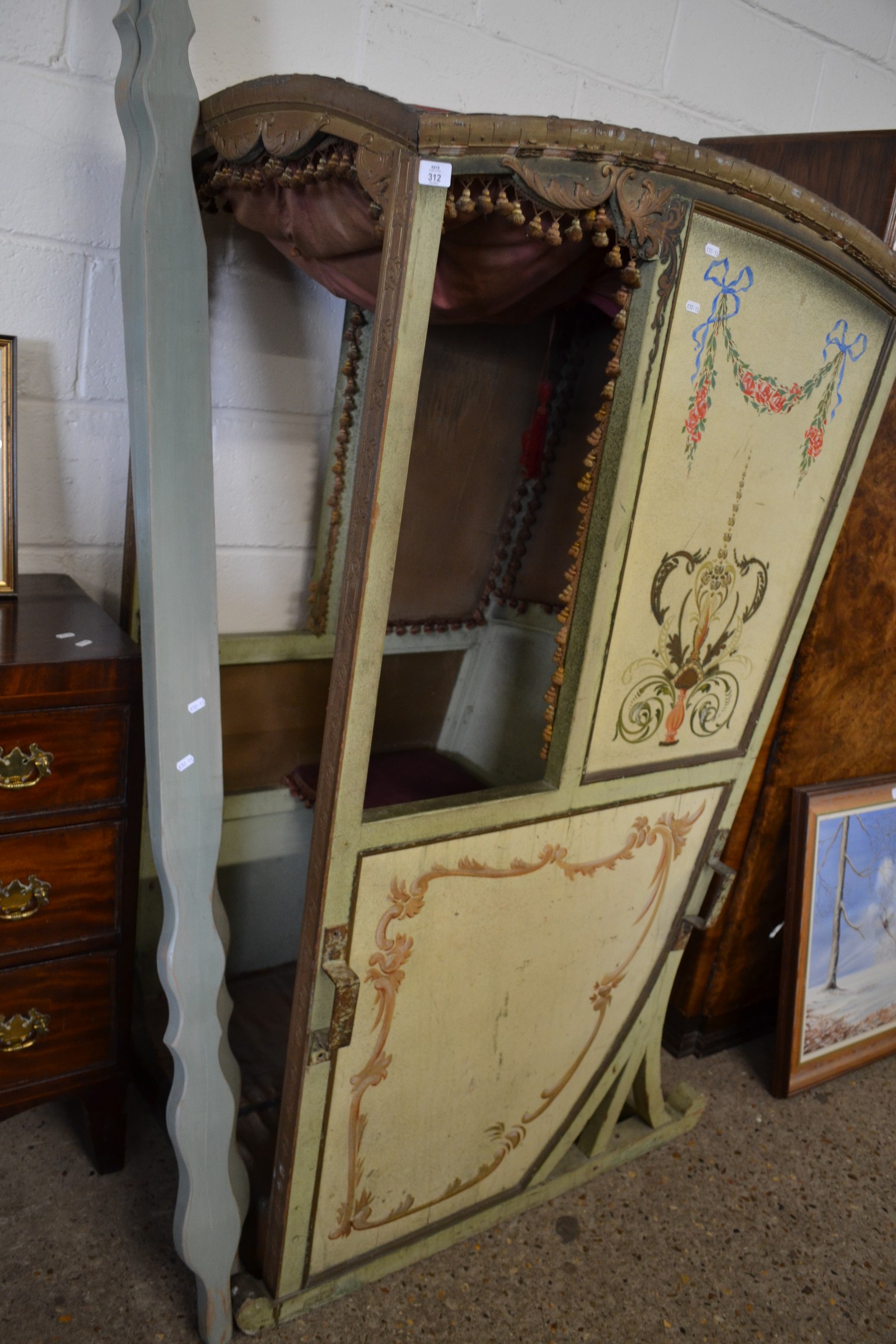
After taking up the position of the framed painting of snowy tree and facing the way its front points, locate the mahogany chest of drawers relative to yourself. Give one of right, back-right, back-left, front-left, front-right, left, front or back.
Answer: right

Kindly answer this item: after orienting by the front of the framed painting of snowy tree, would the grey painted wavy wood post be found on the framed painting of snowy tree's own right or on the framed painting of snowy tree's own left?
on the framed painting of snowy tree's own right

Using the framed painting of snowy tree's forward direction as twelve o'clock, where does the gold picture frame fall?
The gold picture frame is roughly at 3 o'clock from the framed painting of snowy tree.

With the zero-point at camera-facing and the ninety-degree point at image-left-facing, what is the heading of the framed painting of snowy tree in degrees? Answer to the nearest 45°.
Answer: approximately 315°

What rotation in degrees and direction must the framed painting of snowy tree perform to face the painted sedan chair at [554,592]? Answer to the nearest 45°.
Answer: approximately 90° to its right

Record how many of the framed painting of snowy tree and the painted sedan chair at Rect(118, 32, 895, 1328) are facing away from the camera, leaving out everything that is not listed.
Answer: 0
